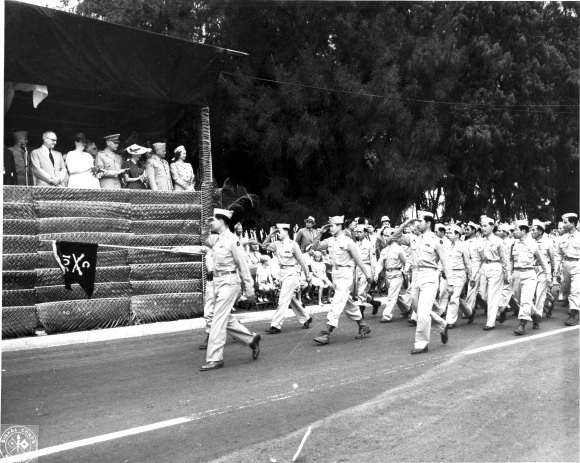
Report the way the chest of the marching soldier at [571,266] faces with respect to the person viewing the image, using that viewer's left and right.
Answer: facing the viewer and to the left of the viewer

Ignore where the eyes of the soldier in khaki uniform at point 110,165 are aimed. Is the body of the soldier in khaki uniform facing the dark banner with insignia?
no

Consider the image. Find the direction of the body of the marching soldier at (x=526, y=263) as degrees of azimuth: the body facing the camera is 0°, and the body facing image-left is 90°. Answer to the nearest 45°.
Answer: approximately 45°

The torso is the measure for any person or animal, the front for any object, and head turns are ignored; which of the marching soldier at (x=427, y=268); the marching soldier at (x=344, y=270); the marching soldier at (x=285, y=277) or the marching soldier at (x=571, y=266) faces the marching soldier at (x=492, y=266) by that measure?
the marching soldier at (x=571, y=266)

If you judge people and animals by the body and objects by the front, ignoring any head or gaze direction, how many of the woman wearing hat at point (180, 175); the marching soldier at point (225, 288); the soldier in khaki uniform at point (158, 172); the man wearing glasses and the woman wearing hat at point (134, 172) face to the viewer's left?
1

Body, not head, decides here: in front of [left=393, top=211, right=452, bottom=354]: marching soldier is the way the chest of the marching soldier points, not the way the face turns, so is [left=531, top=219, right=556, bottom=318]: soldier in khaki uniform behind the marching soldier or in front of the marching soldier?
behind

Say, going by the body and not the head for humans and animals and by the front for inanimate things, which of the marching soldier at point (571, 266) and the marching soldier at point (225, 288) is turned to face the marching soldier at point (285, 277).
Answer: the marching soldier at point (571, 266)

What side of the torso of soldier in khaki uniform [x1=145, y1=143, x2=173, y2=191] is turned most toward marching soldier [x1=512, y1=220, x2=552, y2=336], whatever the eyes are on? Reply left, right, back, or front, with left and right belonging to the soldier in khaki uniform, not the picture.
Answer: front

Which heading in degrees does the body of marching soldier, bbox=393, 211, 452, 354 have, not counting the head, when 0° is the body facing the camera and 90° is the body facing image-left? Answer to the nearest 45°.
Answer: approximately 45°

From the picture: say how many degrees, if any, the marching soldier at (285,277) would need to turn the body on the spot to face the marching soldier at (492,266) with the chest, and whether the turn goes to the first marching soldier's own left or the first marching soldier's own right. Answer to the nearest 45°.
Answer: approximately 135° to the first marching soldier's own left

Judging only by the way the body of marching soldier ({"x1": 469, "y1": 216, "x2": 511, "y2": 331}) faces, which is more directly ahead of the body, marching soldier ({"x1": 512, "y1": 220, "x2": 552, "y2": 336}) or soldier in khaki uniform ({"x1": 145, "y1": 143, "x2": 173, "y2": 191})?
the soldier in khaki uniform

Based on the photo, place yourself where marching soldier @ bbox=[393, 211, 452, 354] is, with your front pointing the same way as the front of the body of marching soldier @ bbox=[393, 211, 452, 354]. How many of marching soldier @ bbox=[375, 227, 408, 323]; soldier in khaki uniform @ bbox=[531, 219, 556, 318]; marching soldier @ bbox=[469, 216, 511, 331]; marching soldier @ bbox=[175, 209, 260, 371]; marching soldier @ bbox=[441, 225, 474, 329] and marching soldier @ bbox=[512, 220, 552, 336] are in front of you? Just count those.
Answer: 1

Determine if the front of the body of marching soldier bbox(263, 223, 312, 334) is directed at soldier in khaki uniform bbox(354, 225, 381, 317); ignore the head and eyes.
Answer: no

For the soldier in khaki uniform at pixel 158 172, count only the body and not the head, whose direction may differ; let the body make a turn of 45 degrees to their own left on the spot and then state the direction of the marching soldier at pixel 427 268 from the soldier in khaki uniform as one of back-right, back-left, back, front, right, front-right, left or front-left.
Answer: front-right

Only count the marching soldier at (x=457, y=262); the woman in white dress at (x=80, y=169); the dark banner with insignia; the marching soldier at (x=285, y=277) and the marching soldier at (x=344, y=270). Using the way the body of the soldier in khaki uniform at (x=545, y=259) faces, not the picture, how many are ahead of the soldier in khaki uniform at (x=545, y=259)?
5

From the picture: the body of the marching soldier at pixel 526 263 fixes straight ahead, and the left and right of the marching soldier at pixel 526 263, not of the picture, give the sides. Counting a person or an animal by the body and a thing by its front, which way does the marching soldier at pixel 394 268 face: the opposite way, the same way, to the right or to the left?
the same way

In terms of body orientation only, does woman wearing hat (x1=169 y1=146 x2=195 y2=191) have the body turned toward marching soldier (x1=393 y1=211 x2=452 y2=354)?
yes

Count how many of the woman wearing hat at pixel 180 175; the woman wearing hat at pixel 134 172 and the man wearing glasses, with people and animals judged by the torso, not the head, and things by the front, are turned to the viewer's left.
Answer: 0

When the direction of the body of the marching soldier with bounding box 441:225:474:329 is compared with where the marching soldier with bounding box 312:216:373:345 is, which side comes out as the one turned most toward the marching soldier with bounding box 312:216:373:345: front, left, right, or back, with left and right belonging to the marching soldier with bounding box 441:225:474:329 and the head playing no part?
front

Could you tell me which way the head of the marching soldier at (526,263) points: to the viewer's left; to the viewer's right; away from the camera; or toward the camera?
to the viewer's left

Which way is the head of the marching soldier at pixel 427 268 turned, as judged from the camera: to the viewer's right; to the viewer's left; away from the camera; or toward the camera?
to the viewer's left

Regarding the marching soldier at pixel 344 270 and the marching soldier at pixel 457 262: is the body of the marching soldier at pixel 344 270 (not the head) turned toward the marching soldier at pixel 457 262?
no

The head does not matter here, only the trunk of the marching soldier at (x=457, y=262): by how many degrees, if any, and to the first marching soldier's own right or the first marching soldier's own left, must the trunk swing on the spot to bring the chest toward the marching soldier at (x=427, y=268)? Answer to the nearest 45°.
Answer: approximately 45° to the first marching soldier's own left
